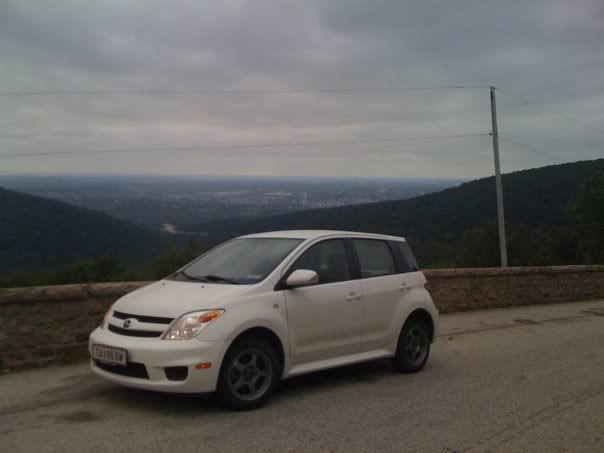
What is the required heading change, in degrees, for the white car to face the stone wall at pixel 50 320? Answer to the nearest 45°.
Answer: approximately 90° to its right

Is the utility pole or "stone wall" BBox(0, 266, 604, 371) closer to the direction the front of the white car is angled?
the stone wall

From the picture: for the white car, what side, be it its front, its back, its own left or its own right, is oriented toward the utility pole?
back

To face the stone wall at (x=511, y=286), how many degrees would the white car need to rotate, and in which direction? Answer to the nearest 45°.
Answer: approximately 180°

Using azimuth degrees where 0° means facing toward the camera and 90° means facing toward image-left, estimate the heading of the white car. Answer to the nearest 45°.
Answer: approximately 45°
